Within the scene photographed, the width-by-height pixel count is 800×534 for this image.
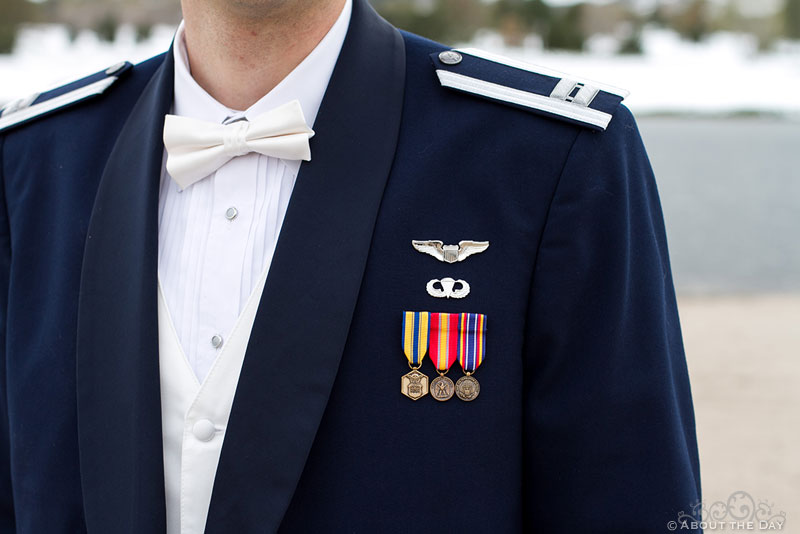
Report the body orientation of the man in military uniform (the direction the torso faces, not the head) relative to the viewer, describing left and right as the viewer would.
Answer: facing the viewer and to the left of the viewer
